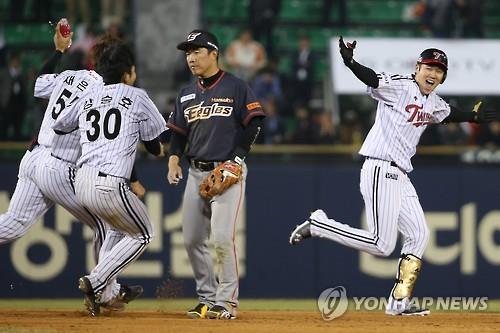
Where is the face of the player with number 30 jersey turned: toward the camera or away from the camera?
away from the camera

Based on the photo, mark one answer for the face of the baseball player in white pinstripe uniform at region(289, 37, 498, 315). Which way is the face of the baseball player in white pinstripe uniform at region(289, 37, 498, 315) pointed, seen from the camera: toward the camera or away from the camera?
toward the camera

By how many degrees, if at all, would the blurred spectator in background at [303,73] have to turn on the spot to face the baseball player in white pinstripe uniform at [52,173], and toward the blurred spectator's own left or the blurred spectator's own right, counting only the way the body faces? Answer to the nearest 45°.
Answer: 0° — they already face them

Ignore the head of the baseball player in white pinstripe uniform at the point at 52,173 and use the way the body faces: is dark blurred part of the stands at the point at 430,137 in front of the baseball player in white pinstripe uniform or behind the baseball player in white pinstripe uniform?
in front

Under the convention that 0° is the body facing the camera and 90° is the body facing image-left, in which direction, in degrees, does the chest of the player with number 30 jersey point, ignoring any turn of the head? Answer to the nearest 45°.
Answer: approximately 225°

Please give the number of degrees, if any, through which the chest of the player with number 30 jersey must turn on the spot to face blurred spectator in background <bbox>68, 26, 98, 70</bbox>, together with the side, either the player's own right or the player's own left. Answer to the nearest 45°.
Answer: approximately 45° to the player's own left

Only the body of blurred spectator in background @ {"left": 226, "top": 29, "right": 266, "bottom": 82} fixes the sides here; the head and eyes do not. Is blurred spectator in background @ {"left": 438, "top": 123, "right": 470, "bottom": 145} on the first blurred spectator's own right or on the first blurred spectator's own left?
on the first blurred spectator's own left

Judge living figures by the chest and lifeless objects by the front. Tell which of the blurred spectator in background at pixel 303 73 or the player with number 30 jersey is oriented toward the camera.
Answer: the blurred spectator in background

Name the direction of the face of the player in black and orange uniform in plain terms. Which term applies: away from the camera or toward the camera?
toward the camera

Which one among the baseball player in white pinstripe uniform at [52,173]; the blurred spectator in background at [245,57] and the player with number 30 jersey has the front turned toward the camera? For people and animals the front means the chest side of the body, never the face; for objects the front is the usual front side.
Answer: the blurred spectator in background

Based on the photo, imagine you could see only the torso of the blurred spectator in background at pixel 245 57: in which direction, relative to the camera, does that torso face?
toward the camera

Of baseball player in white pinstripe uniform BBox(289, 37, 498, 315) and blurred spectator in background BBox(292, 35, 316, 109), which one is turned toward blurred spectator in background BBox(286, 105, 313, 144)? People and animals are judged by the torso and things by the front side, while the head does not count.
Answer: blurred spectator in background BBox(292, 35, 316, 109)

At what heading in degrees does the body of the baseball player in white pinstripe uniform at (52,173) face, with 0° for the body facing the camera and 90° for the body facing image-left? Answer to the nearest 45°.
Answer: approximately 225°

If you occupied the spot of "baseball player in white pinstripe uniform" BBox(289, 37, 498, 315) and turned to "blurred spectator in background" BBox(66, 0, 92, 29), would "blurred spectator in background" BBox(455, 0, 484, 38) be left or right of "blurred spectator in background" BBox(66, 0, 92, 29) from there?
right

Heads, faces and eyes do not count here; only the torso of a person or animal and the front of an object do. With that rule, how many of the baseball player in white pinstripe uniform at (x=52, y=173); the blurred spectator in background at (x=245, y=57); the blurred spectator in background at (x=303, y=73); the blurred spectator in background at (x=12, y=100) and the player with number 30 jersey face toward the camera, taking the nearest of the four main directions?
3

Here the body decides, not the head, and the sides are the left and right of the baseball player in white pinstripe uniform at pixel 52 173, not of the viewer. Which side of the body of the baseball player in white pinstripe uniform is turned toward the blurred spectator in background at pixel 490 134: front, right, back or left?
front
